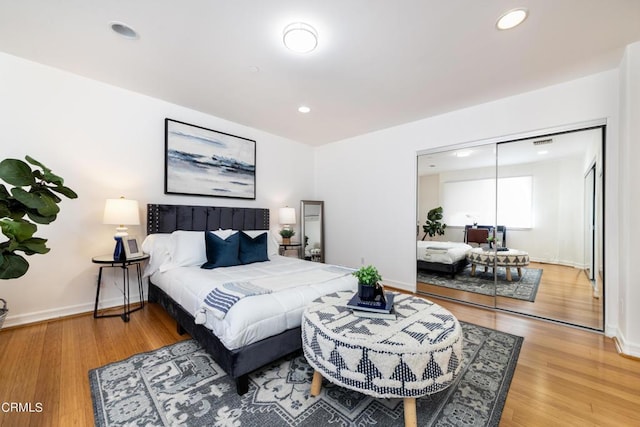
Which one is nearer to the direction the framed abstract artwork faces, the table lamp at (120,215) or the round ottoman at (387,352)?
the round ottoman

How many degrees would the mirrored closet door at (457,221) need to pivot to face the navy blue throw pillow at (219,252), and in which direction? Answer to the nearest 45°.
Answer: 0° — it already faces it

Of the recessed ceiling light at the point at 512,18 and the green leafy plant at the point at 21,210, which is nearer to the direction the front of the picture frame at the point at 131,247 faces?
the recessed ceiling light

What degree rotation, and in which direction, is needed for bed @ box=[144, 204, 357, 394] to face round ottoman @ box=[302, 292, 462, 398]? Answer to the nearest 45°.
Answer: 0° — it already faces it

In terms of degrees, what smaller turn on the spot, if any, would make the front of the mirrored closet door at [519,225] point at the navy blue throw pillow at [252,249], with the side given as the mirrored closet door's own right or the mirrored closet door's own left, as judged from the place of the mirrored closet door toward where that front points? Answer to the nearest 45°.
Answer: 0° — it already faces it

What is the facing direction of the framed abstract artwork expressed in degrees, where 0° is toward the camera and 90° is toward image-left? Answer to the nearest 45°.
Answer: approximately 315°

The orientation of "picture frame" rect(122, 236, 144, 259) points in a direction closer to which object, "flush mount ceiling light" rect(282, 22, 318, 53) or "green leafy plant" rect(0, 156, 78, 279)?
the flush mount ceiling light

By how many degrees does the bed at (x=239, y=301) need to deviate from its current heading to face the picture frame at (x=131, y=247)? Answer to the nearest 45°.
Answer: approximately 180°
